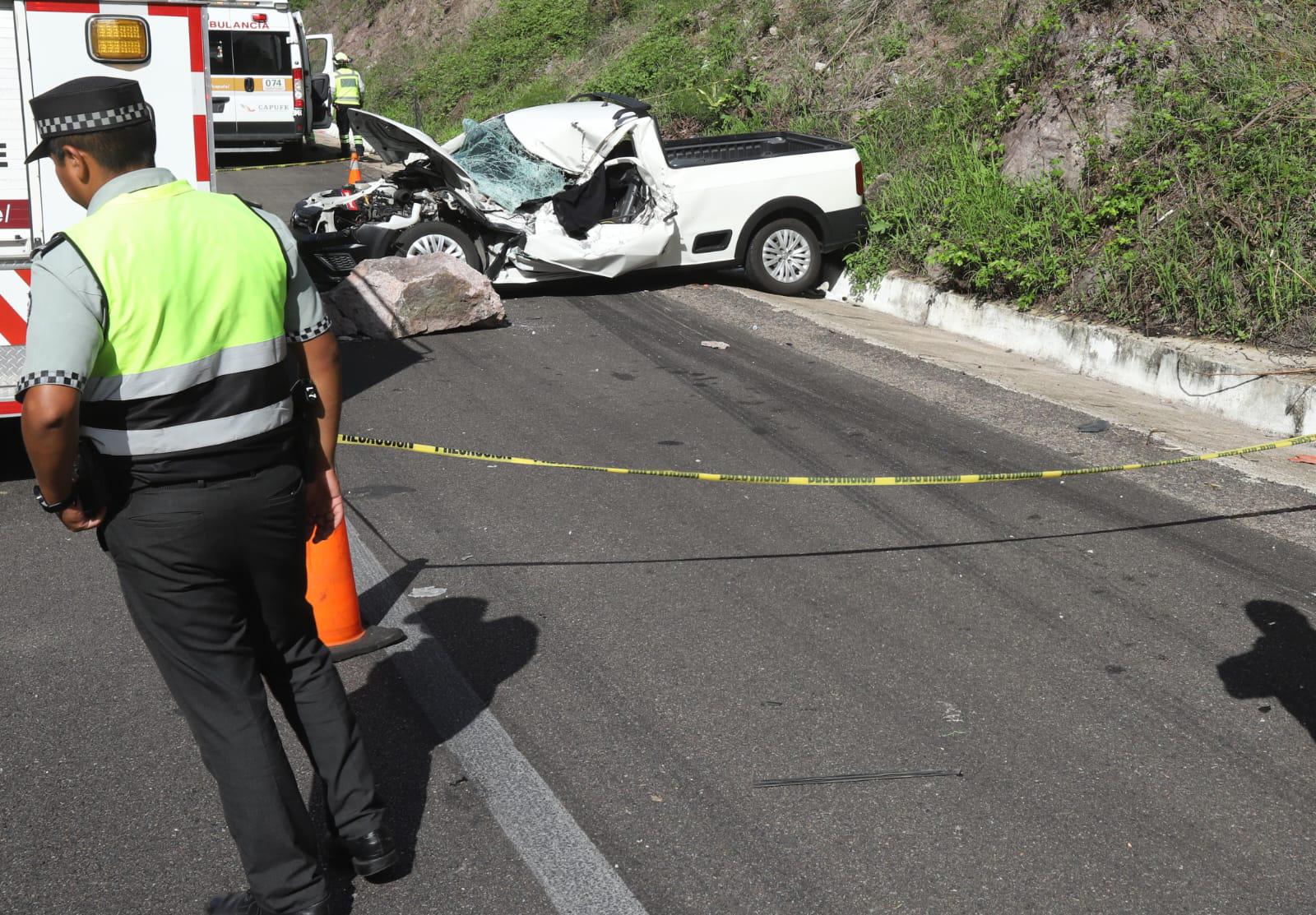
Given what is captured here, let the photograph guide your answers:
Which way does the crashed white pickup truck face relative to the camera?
to the viewer's left

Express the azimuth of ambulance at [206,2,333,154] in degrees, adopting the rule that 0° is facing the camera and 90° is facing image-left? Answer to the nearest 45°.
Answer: approximately 180°

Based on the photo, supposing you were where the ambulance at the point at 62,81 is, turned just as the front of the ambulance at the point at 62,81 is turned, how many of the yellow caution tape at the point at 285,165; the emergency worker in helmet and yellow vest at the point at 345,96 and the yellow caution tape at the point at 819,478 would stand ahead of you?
2

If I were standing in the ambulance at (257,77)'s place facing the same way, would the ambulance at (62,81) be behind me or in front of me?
behind

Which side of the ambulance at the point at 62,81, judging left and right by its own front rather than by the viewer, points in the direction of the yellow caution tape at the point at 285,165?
front

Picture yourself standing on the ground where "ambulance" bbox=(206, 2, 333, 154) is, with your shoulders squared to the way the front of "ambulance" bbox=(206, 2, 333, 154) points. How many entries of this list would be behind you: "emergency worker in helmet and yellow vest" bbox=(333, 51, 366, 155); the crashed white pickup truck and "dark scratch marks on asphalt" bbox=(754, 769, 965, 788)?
2

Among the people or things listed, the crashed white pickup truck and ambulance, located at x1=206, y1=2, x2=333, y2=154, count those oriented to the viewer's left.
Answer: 1

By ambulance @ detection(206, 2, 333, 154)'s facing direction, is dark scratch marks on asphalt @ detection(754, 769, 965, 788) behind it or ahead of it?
behind

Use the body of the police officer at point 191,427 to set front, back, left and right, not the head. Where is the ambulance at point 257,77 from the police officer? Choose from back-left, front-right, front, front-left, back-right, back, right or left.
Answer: front-right

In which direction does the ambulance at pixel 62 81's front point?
away from the camera

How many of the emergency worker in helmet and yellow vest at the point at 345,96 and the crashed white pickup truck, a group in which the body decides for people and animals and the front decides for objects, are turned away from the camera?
1

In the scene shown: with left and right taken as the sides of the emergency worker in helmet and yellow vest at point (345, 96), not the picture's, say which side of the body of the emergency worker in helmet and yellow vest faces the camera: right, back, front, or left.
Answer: back

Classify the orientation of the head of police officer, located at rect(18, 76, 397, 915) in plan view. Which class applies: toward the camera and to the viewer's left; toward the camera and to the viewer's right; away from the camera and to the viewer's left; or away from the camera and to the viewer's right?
away from the camera and to the viewer's left

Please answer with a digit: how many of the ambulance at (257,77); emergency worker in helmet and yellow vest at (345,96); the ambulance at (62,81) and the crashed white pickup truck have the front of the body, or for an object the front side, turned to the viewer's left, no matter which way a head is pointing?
1
